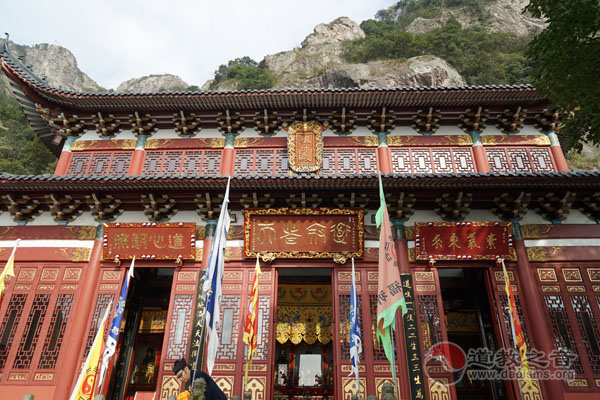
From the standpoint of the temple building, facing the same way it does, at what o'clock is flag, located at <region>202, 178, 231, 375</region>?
The flag is roughly at 1 o'clock from the temple building.

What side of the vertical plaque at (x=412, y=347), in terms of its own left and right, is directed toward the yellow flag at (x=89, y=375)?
right

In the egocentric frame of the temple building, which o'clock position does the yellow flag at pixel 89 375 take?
The yellow flag is roughly at 1 o'clock from the temple building.

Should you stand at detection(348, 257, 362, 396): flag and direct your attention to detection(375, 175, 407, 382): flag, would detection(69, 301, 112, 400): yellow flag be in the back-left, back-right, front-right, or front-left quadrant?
back-right

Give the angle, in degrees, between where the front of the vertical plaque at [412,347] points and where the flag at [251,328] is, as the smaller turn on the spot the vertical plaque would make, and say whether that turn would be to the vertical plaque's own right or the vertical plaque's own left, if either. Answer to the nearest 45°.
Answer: approximately 45° to the vertical plaque's own right

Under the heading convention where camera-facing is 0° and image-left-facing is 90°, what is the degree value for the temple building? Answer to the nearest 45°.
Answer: approximately 0°

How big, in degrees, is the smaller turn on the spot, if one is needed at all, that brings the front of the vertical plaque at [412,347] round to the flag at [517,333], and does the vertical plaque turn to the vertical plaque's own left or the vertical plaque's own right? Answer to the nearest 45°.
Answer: approximately 90° to the vertical plaque's own left

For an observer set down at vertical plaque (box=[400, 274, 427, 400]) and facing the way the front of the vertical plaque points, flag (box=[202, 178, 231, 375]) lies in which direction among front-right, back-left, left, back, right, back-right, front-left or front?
front-right
